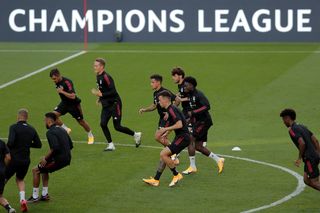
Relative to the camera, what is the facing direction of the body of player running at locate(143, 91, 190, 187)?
to the viewer's left

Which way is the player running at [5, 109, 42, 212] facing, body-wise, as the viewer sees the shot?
away from the camera

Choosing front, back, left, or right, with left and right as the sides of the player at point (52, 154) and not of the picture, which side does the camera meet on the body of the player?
left

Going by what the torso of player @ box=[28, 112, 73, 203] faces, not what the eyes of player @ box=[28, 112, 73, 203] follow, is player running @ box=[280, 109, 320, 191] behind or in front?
behind

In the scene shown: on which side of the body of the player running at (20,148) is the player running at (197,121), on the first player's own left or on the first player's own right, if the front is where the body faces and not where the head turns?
on the first player's own right

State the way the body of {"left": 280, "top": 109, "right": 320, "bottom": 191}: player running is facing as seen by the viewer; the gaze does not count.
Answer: to the viewer's left
